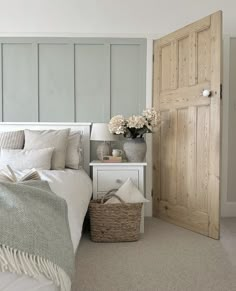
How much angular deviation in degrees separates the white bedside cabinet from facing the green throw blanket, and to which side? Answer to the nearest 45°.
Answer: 0° — it already faces it

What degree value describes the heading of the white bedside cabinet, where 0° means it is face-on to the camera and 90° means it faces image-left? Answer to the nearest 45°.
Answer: approximately 0°

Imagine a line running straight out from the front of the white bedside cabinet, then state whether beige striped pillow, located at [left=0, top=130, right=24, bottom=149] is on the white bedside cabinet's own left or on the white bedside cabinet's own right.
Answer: on the white bedside cabinet's own right

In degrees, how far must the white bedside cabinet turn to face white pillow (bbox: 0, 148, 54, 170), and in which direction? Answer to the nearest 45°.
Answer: approximately 90° to its right

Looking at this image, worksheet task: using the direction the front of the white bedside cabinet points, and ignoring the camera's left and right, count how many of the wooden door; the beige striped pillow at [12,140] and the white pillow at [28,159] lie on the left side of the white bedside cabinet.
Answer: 1

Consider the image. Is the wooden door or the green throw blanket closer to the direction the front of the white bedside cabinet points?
the green throw blanket

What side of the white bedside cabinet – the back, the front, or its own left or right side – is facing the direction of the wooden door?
left
